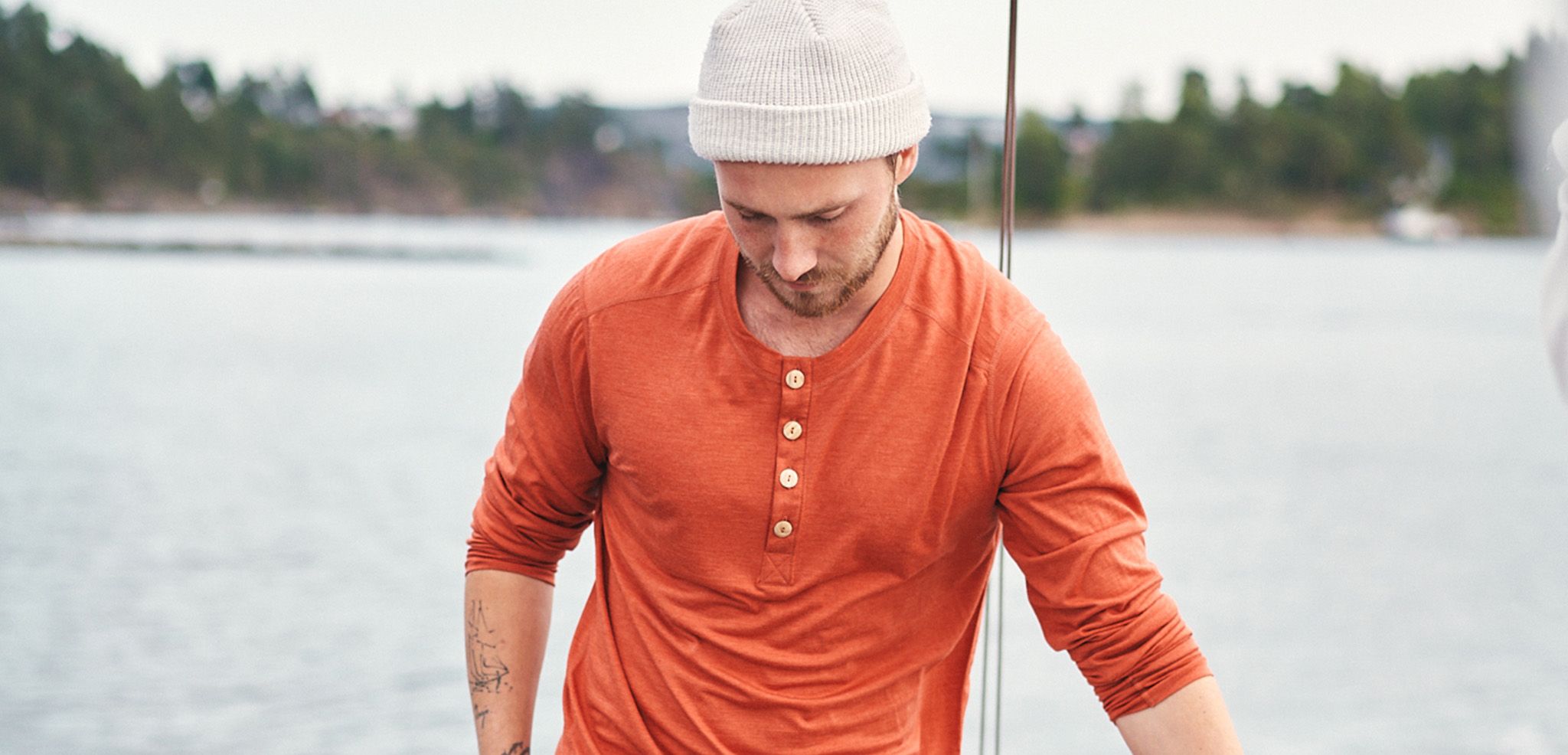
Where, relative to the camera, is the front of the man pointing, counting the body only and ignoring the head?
toward the camera
